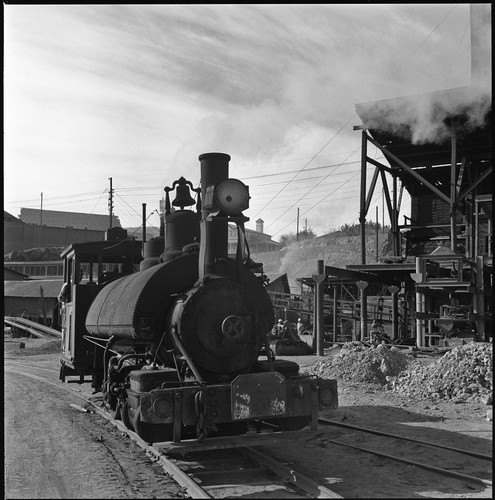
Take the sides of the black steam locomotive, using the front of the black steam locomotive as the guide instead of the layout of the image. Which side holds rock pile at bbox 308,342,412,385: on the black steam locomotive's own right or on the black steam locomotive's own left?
on the black steam locomotive's own left

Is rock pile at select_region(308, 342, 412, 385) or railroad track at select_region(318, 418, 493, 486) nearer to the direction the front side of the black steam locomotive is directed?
the railroad track

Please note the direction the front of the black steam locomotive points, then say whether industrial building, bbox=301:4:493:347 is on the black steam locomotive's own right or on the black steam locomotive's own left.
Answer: on the black steam locomotive's own left

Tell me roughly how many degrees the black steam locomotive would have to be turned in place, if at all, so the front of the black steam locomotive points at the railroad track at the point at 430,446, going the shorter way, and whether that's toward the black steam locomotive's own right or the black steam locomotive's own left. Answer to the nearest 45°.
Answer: approximately 45° to the black steam locomotive's own left

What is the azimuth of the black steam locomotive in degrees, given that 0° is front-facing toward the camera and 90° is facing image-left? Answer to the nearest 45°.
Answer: approximately 315°
